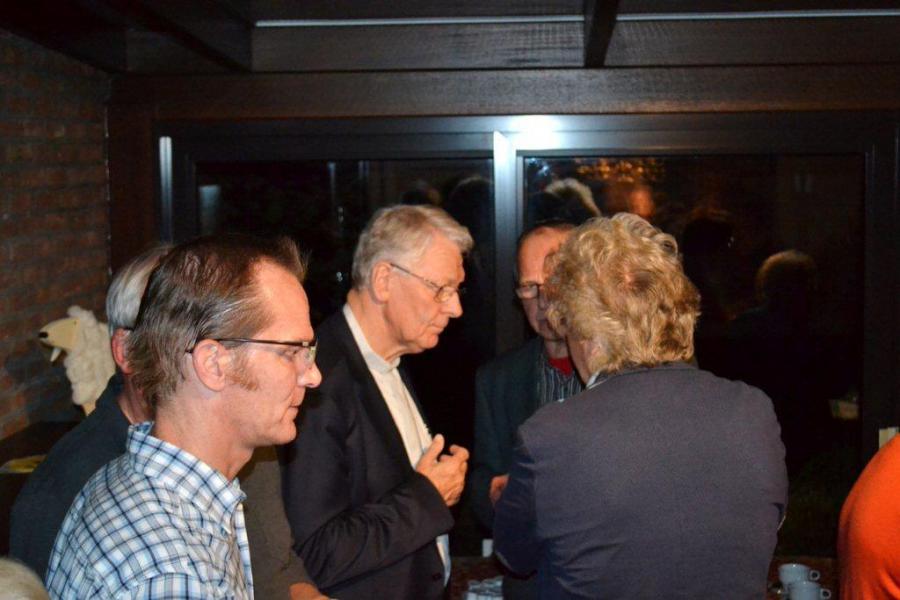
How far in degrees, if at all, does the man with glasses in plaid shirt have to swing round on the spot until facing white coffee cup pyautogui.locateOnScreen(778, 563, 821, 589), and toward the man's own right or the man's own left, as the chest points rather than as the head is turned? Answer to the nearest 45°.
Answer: approximately 45° to the man's own left

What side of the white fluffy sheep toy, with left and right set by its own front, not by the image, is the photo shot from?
left

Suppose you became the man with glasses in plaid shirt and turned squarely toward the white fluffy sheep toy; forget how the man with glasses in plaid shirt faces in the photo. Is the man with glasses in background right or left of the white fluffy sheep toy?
right

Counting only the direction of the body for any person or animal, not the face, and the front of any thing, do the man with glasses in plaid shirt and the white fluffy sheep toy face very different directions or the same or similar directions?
very different directions

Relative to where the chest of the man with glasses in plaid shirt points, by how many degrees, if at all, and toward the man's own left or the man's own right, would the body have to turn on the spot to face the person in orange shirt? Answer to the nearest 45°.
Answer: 0° — they already face them

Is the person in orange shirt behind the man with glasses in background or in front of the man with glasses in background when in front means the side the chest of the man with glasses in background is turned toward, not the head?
in front

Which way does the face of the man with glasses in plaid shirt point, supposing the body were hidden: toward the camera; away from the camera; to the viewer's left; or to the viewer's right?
to the viewer's right

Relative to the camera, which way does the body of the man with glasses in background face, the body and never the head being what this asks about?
toward the camera

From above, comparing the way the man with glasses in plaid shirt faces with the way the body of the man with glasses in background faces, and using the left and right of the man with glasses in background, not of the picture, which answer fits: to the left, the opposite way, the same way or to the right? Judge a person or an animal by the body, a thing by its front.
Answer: to the left

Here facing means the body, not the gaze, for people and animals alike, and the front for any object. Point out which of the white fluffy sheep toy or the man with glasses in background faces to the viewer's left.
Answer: the white fluffy sheep toy

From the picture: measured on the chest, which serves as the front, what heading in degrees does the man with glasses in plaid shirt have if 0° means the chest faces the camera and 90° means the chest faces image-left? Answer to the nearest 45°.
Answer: approximately 270°

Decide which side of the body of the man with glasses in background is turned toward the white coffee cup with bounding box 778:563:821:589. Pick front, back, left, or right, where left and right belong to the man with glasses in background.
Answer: left

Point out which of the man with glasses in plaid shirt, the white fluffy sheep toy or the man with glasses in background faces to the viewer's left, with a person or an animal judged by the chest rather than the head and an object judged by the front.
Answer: the white fluffy sheep toy

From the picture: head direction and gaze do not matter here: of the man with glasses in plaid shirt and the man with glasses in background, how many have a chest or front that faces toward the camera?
1

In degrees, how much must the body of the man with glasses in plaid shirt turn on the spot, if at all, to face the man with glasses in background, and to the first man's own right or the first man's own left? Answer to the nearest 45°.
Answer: approximately 45° to the first man's own left

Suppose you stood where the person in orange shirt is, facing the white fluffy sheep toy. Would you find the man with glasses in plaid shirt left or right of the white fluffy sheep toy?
left
